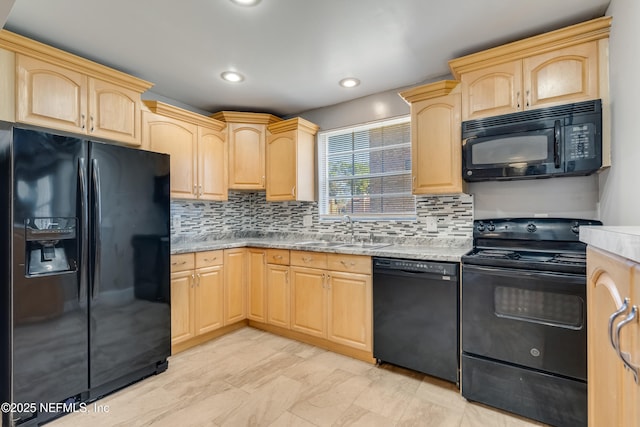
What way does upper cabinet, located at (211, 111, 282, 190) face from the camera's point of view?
toward the camera

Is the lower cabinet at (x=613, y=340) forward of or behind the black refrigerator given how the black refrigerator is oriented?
forward

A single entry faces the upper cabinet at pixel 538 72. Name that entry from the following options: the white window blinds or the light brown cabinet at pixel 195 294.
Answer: the light brown cabinet

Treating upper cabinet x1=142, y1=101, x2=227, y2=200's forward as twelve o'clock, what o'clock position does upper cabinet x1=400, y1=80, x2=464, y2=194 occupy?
upper cabinet x1=400, y1=80, x2=464, y2=194 is roughly at 12 o'clock from upper cabinet x1=142, y1=101, x2=227, y2=200.

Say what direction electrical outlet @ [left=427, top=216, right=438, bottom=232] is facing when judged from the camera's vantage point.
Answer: facing the viewer

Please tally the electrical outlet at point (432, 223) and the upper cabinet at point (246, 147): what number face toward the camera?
2

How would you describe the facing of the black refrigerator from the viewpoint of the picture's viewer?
facing the viewer and to the right of the viewer

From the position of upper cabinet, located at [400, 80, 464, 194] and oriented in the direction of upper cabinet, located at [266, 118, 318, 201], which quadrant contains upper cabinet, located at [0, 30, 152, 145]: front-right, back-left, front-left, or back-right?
front-left

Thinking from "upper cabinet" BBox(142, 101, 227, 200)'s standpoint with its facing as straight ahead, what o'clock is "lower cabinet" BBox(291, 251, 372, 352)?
The lower cabinet is roughly at 12 o'clock from the upper cabinet.

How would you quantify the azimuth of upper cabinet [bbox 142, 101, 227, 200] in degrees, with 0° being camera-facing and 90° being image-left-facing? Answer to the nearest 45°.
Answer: approximately 315°

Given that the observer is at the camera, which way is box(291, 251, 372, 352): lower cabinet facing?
facing the viewer and to the left of the viewer
